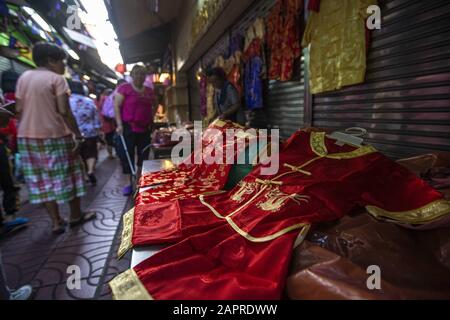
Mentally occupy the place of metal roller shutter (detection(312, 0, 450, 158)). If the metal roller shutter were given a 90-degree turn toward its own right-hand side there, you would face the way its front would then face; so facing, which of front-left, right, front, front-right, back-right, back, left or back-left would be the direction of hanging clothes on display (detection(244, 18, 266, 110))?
front

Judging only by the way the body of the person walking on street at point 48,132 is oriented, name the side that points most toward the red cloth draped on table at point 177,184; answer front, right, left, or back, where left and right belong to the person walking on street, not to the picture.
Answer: right

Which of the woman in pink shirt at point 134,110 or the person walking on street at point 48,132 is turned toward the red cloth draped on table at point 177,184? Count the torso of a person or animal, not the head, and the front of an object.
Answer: the woman in pink shirt

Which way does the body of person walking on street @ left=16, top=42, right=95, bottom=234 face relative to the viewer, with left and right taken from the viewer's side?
facing away from the viewer and to the right of the viewer

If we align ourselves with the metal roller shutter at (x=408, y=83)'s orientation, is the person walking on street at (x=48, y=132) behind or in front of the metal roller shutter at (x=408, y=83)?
in front

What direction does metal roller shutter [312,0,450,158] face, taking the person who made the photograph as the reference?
facing the viewer and to the left of the viewer

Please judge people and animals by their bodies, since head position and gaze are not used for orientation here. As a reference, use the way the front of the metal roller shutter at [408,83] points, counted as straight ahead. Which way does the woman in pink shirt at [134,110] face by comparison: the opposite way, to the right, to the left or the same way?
to the left

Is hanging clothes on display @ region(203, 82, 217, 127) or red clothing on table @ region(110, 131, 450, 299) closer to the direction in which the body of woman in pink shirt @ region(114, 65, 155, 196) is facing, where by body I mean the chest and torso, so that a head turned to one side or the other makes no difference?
the red clothing on table

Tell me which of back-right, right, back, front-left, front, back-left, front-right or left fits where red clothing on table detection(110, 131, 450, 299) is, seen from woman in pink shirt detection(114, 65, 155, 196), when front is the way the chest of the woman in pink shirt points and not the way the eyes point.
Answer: front

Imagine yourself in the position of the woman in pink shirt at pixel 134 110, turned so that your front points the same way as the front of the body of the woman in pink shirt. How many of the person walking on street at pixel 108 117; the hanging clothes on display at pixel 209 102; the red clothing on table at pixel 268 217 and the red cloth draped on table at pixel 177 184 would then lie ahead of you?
2

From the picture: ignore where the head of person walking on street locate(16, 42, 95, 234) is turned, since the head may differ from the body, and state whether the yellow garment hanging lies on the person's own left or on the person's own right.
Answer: on the person's own right

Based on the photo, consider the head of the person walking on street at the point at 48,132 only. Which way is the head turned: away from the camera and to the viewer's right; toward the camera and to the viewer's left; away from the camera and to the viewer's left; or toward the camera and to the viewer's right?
away from the camera and to the viewer's right
